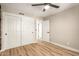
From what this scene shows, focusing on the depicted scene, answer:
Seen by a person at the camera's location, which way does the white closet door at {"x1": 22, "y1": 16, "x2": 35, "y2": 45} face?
facing the viewer and to the right of the viewer

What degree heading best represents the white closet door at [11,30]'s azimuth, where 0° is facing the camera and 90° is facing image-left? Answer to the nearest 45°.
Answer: approximately 315°

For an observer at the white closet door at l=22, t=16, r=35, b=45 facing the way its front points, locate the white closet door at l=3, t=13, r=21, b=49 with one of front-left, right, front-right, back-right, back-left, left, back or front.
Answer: right

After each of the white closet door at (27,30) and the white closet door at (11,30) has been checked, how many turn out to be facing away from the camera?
0

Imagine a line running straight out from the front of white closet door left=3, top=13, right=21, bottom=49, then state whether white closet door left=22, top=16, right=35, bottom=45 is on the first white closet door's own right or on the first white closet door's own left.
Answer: on the first white closet door's own left

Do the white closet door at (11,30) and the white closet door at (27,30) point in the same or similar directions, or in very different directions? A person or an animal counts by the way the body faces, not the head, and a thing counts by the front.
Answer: same or similar directions
